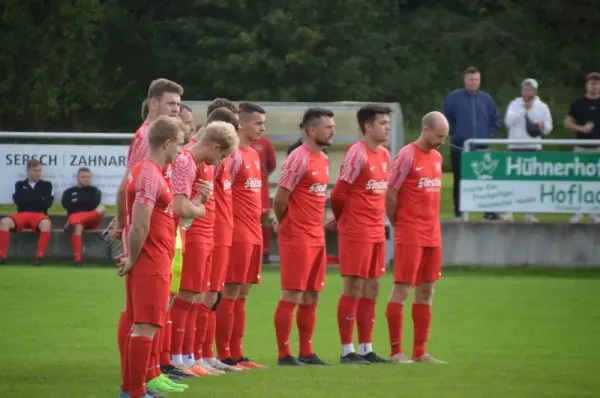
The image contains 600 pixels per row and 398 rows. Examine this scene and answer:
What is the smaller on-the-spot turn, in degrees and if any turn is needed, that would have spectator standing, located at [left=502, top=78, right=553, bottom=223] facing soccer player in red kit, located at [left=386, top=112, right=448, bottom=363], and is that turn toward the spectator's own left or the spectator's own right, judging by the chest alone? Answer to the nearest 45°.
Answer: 0° — they already face them

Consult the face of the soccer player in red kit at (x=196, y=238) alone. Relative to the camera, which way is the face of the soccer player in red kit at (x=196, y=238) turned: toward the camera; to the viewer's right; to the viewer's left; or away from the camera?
to the viewer's right

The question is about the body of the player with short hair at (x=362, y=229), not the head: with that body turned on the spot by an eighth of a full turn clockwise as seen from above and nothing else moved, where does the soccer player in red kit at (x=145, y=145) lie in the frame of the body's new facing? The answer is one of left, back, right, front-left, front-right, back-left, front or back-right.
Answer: front-right

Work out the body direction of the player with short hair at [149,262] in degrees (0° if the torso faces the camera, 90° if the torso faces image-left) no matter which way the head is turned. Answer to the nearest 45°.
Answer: approximately 270°

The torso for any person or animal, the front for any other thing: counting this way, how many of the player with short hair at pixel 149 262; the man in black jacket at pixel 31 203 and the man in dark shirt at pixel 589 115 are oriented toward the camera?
2

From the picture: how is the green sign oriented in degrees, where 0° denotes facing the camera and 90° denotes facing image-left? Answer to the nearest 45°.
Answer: approximately 0°

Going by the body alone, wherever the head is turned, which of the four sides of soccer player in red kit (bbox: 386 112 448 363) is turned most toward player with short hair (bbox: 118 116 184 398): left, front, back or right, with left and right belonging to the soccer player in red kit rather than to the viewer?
right

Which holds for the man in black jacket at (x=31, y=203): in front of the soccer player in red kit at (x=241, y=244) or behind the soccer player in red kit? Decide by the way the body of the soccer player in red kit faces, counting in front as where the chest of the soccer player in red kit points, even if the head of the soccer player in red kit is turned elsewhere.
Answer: behind

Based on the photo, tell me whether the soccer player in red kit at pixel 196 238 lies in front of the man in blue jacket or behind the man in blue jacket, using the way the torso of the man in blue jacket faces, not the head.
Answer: in front

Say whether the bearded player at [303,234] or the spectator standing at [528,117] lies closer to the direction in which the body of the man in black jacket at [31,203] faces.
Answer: the bearded player

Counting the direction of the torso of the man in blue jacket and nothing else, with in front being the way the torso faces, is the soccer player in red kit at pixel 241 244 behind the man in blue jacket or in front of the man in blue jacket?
in front
